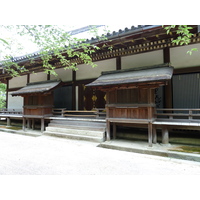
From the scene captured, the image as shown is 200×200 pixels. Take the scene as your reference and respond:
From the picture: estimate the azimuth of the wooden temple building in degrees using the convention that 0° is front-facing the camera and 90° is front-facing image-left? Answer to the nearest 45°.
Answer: approximately 45°
